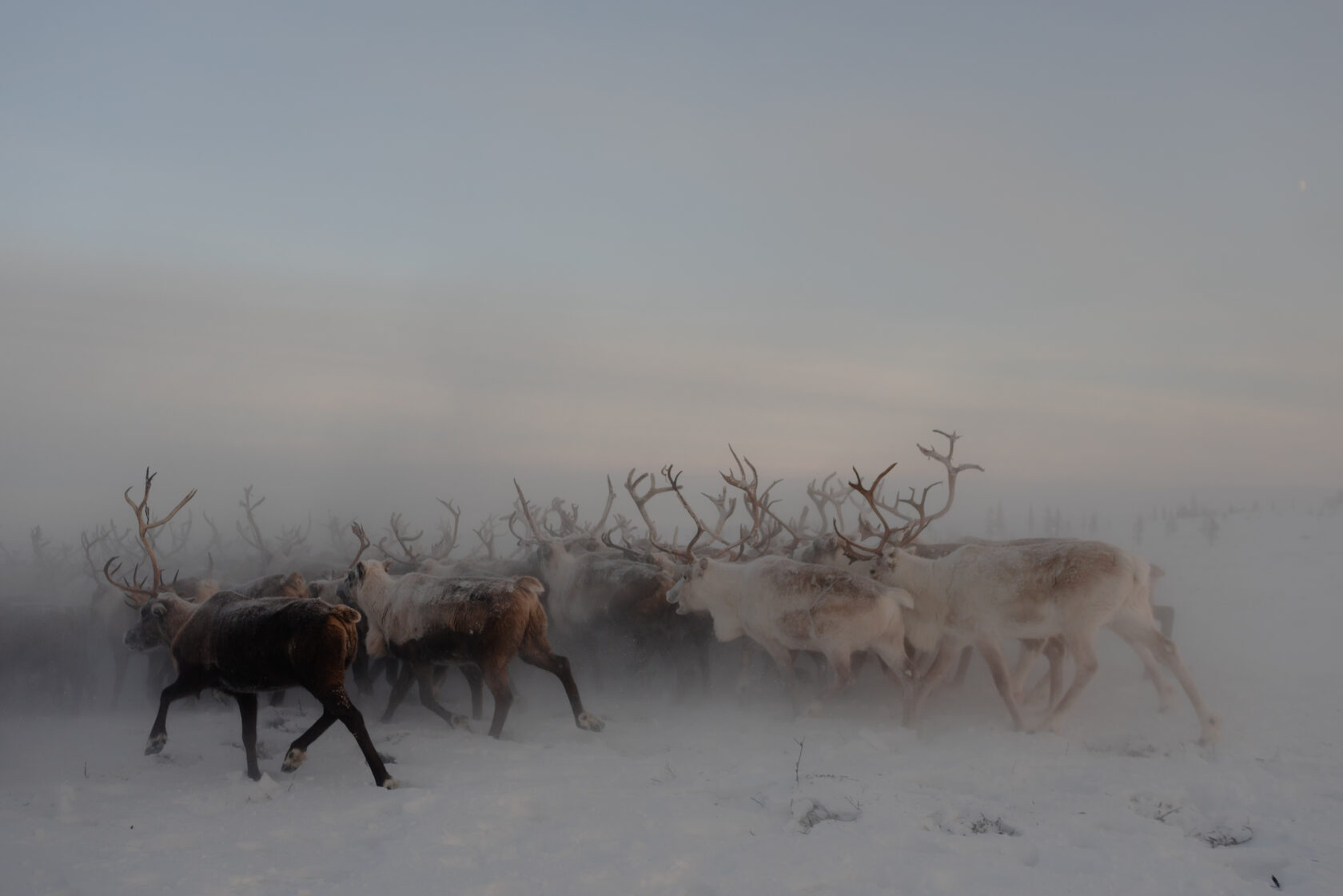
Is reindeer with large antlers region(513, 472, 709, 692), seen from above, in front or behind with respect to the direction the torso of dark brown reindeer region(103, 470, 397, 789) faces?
behind

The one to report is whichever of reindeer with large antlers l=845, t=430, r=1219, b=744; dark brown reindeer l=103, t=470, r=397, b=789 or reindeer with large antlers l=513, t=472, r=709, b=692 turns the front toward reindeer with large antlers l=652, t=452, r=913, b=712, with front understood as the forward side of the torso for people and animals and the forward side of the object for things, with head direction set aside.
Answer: reindeer with large antlers l=845, t=430, r=1219, b=744

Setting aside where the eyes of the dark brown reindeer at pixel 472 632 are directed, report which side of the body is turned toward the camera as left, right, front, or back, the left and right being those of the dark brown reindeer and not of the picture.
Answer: left

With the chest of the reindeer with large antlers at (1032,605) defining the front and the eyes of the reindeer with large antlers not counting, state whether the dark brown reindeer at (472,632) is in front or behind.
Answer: in front

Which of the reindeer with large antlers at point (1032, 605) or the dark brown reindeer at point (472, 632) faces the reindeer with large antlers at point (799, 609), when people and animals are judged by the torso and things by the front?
the reindeer with large antlers at point (1032, 605)

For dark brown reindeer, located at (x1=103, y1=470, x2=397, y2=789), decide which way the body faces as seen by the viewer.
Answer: to the viewer's left

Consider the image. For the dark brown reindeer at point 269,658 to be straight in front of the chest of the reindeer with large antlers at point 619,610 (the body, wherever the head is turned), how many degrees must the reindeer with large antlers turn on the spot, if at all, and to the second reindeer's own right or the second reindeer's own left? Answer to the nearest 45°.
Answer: approximately 45° to the second reindeer's own left

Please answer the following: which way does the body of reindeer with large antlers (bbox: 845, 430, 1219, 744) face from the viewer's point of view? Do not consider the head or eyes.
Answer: to the viewer's left

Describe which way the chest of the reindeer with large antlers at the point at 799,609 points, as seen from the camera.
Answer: to the viewer's left

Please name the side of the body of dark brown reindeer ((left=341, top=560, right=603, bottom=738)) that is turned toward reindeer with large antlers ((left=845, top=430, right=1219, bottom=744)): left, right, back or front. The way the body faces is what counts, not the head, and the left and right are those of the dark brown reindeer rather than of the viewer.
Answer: back

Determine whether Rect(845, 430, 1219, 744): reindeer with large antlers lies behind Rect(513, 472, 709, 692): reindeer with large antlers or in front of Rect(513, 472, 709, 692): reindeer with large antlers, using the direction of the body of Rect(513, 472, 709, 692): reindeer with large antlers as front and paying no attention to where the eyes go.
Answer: behind

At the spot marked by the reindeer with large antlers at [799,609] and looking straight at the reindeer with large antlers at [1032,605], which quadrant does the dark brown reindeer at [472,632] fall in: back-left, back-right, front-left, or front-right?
back-right

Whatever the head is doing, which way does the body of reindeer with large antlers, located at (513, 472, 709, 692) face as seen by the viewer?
to the viewer's left

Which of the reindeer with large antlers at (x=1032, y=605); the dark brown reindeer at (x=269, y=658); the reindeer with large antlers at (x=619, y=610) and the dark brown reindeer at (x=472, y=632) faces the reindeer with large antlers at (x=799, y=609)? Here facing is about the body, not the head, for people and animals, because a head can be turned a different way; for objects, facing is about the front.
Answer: the reindeer with large antlers at (x=1032, y=605)
